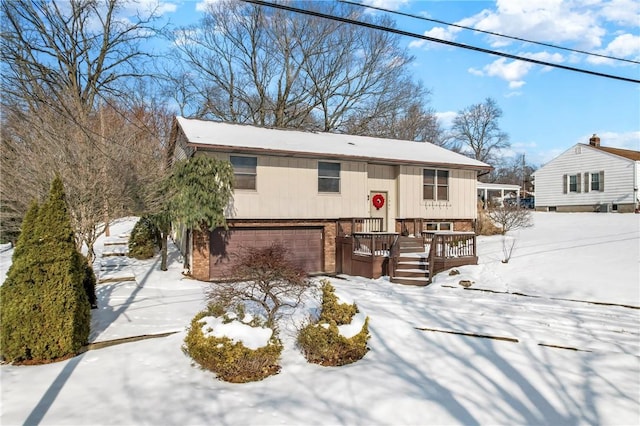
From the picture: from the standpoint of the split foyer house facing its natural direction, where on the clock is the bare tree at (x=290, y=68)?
The bare tree is roughly at 7 o'clock from the split foyer house.

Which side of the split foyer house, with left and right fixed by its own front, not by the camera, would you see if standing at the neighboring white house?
left

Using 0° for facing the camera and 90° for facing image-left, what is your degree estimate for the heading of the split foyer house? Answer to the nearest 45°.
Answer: approximately 315°

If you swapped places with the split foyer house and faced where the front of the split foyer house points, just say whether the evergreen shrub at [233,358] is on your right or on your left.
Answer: on your right

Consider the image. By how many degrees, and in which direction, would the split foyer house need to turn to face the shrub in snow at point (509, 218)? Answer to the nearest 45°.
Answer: approximately 90° to its left

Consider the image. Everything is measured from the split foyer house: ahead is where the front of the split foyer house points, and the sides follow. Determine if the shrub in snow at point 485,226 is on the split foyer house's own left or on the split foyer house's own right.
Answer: on the split foyer house's own left

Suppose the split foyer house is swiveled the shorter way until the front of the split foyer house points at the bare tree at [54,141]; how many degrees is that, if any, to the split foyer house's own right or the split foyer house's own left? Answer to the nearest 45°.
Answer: approximately 90° to the split foyer house's own right

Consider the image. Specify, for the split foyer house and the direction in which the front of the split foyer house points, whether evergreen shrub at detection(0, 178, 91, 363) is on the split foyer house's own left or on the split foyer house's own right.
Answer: on the split foyer house's own right

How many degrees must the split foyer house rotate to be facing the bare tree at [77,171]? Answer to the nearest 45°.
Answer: approximately 90° to its right

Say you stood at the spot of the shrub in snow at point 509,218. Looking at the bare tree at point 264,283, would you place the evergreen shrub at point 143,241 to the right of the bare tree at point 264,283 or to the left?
right
